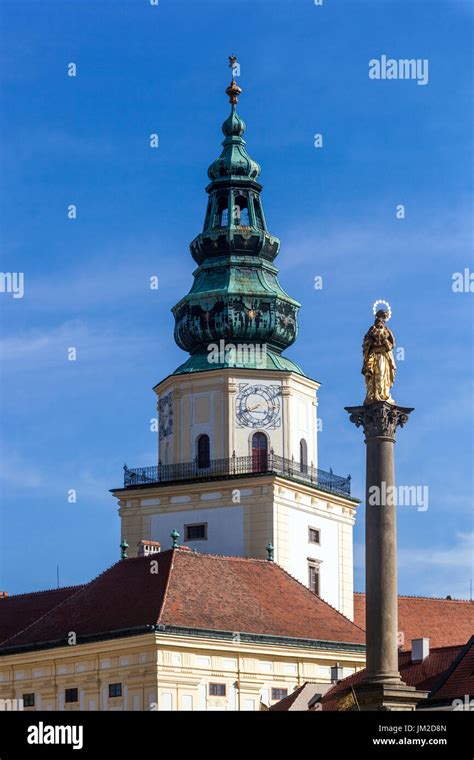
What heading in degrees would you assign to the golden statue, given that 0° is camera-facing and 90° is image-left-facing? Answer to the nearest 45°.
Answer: approximately 0°
